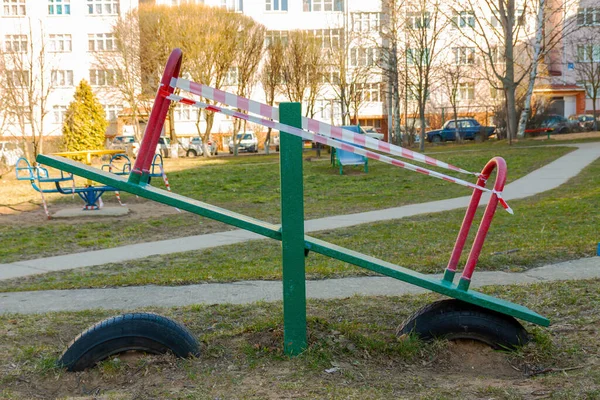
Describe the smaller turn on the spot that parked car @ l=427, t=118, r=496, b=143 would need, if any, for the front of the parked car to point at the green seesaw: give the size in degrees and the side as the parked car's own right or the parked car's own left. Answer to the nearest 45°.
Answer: approximately 90° to the parked car's own left

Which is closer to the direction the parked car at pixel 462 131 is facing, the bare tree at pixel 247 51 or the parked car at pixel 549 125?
the bare tree

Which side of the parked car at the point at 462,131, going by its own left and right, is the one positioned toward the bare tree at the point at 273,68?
front

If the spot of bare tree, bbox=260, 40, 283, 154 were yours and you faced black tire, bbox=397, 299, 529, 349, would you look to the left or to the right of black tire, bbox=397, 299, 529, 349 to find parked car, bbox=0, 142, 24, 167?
right

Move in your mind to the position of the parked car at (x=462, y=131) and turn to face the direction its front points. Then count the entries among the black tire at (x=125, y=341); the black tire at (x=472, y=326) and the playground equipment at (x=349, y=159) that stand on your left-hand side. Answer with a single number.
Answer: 3

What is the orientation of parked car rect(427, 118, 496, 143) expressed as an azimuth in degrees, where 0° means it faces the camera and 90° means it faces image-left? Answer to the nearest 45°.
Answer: approximately 90°
